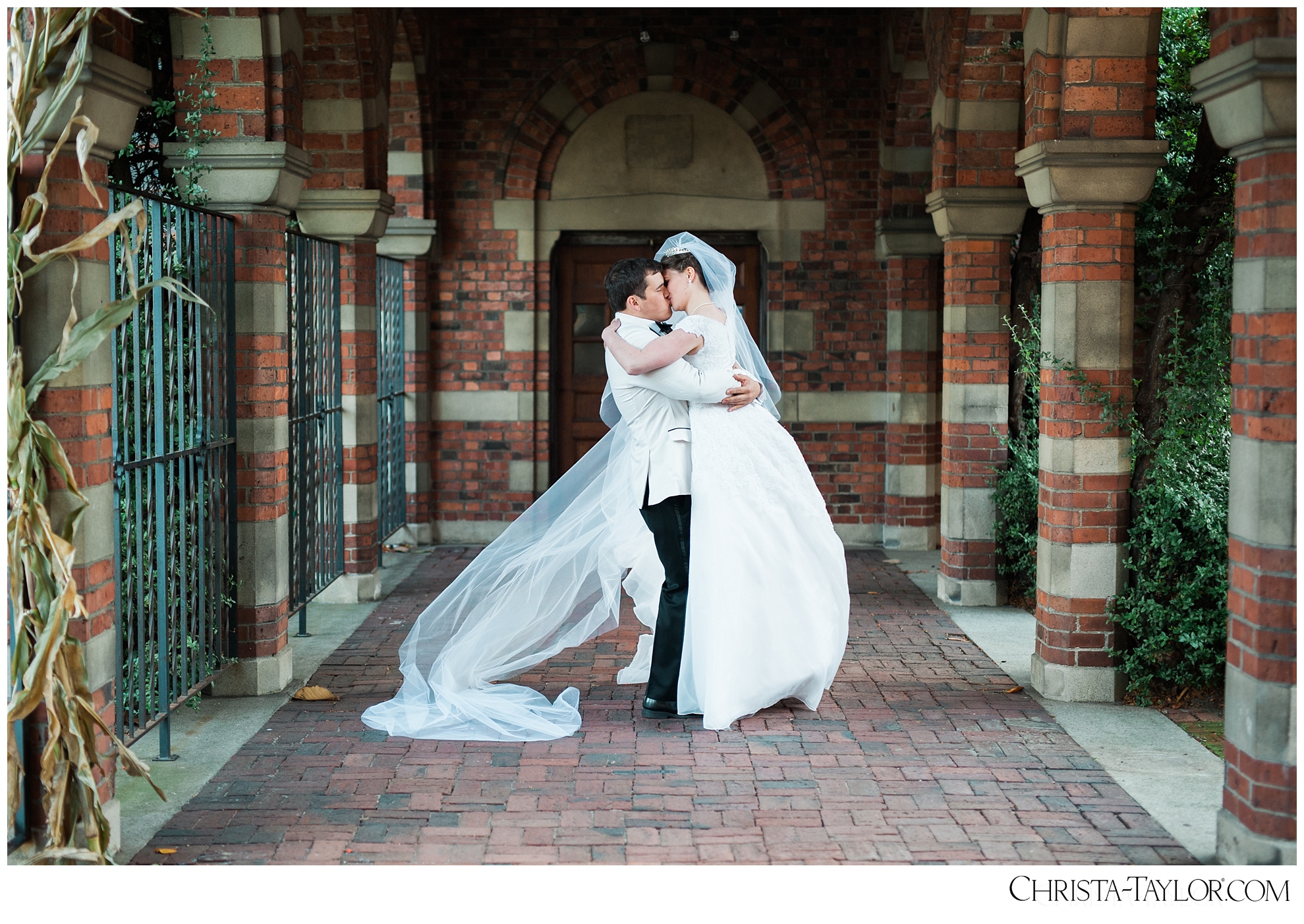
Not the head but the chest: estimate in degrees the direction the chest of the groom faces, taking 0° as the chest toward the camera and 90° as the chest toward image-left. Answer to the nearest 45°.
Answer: approximately 270°

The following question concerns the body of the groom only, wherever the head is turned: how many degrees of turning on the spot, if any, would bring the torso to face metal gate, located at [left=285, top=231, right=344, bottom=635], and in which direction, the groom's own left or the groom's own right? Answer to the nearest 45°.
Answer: approximately 135° to the groom's own left

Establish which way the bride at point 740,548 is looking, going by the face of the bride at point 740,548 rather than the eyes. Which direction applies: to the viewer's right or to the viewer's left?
to the viewer's left

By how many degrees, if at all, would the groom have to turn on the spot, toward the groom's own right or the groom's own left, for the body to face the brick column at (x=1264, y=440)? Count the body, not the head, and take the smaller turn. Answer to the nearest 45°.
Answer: approximately 45° to the groom's own right

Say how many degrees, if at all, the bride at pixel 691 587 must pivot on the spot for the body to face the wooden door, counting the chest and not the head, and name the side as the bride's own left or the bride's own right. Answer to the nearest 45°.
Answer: approximately 90° to the bride's own right

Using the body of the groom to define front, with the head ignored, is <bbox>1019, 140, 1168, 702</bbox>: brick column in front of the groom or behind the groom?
in front

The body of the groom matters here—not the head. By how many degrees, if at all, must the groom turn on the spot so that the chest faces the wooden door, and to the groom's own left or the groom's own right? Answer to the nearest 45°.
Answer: approximately 90° to the groom's own left

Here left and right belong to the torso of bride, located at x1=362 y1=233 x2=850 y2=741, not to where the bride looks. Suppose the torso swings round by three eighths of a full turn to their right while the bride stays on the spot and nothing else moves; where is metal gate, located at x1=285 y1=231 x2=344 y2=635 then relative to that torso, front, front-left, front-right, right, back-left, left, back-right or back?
left

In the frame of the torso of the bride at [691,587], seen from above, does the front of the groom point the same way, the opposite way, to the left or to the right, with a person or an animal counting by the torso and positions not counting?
the opposite way

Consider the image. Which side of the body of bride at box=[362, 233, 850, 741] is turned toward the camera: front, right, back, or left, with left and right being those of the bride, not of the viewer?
left

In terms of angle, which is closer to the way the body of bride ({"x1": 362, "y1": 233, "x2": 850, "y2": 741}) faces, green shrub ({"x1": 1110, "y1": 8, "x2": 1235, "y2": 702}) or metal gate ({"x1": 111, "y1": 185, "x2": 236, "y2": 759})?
the metal gate

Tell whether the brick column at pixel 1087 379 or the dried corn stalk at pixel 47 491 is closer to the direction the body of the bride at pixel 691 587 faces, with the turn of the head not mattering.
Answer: the dried corn stalk

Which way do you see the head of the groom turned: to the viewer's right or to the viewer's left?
to the viewer's right
